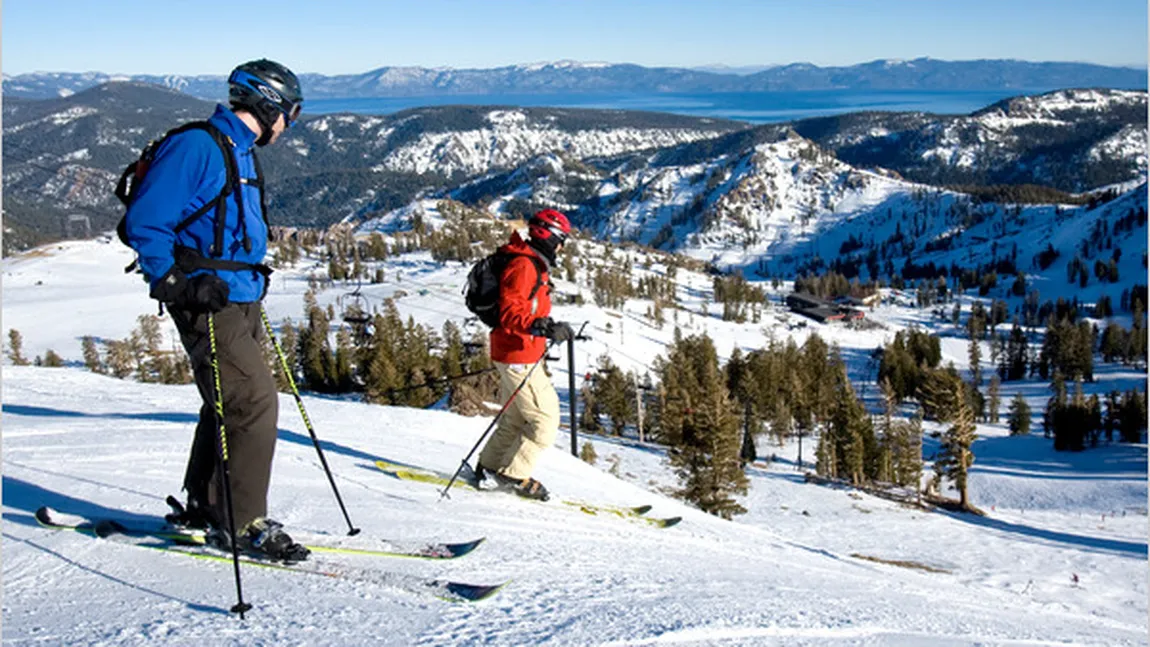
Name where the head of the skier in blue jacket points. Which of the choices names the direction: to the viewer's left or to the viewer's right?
to the viewer's right

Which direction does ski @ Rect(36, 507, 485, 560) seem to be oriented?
to the viewer's right

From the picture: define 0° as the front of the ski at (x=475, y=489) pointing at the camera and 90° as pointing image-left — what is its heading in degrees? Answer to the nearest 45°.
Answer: approximately 270°

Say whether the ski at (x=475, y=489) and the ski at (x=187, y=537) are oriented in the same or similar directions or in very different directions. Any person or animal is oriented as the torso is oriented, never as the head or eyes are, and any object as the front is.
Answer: same or similar directions

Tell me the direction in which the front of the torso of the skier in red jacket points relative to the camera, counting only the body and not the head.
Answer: to the viewer's right

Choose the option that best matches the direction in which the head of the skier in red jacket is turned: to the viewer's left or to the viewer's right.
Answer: to the viewer's right

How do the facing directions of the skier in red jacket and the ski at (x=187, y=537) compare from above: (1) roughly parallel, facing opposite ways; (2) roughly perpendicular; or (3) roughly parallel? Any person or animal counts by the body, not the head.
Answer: roughly parallel

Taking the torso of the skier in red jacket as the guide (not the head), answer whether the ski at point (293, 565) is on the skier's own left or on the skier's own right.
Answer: on the skier's own right

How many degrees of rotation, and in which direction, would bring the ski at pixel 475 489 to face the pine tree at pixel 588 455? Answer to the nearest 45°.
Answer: approximately 90° to its left
